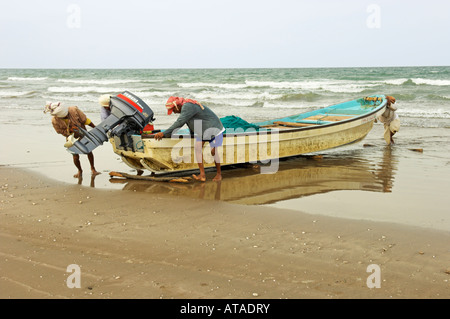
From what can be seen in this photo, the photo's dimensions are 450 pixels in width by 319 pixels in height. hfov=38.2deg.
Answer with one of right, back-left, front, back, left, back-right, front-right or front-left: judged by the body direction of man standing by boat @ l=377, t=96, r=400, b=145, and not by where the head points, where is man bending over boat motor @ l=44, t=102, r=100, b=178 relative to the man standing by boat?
front-left

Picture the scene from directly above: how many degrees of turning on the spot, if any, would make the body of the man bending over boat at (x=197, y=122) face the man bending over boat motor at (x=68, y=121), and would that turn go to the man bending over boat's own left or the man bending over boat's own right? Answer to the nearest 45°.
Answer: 0° — they already face them

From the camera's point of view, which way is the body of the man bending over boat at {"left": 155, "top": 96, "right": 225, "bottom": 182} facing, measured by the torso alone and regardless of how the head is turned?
to the viewer's left

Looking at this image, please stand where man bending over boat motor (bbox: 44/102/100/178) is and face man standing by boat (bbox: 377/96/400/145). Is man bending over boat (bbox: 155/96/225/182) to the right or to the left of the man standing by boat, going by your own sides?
right

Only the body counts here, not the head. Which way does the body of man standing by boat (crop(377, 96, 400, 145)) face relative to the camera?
to the viewer's left

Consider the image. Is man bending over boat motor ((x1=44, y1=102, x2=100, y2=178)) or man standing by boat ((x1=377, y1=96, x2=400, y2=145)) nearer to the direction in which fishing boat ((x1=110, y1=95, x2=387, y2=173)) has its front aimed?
the man standing by boat

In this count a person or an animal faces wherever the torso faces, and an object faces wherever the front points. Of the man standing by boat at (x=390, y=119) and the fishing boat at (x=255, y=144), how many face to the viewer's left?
1

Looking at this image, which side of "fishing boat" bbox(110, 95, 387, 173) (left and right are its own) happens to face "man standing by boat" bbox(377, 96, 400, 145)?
front

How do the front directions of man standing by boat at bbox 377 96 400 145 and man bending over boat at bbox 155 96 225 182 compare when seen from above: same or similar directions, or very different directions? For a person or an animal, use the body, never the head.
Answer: same or similar directions

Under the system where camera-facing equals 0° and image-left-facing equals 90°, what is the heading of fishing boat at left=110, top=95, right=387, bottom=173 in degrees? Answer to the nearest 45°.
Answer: approximately 225°

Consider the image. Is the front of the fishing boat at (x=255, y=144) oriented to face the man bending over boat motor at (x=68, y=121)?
no

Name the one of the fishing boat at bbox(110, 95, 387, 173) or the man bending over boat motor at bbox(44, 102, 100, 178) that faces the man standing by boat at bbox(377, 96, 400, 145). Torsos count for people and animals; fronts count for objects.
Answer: the fishing boat
